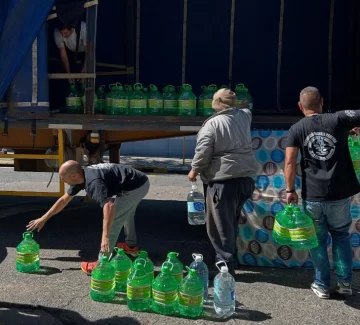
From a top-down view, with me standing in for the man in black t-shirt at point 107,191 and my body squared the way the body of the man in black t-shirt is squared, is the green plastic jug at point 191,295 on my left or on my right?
on my left

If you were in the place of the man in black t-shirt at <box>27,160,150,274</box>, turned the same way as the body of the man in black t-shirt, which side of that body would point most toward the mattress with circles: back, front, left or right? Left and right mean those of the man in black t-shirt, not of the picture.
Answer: back

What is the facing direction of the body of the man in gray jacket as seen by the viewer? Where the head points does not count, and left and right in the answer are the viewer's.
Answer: facing away from the viewer and to the left of the viewer

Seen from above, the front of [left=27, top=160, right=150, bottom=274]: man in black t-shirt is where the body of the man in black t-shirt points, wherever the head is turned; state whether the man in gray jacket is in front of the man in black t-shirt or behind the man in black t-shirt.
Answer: behind

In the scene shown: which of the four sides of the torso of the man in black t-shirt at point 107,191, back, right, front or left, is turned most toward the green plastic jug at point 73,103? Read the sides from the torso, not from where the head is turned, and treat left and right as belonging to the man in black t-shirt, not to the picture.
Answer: right

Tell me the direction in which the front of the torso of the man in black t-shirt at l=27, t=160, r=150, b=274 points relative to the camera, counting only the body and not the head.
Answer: to the viewer's left

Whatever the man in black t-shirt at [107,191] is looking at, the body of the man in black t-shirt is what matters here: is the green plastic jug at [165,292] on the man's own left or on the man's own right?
on the man's own left

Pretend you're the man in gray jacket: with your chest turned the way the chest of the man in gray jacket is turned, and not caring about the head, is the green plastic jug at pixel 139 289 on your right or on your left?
on your left
